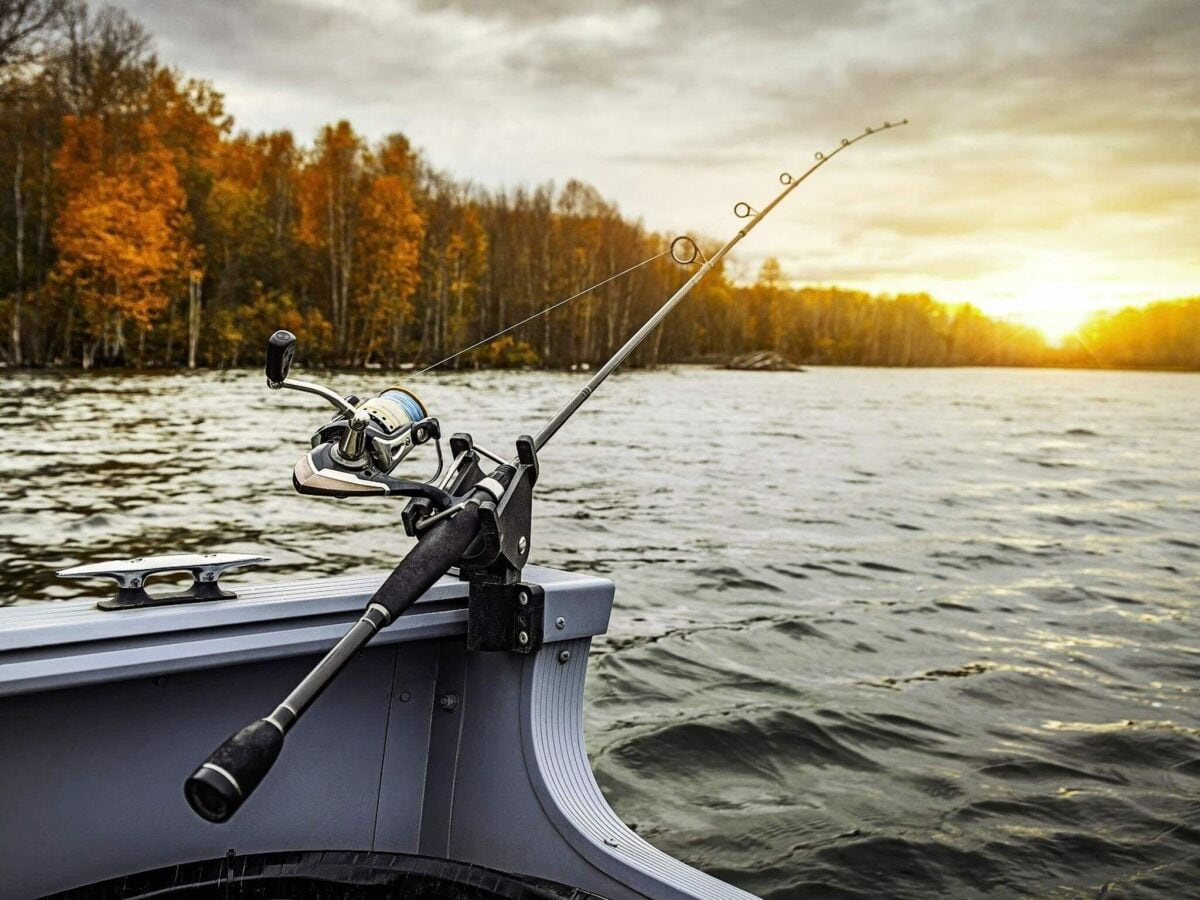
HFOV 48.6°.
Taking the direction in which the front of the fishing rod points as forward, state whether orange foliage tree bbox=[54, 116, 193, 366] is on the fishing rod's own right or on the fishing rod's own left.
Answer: on the fishing rod's own left

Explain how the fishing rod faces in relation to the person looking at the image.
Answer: facing away from the viewer and to the right of the viewer
